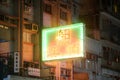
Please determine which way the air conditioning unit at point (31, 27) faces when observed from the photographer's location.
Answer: facing the viewer and to the right of the viewer

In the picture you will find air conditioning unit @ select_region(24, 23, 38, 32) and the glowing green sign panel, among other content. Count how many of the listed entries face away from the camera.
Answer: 0

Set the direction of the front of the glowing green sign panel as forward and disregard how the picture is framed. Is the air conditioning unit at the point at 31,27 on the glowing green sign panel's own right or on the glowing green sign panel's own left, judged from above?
on the glowing green sign panel's own right
